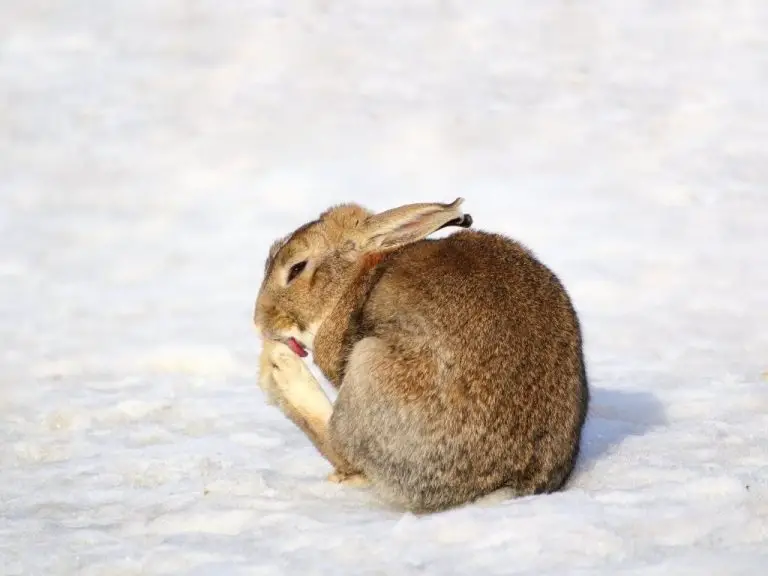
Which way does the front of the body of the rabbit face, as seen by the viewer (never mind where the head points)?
to the viewer's left
